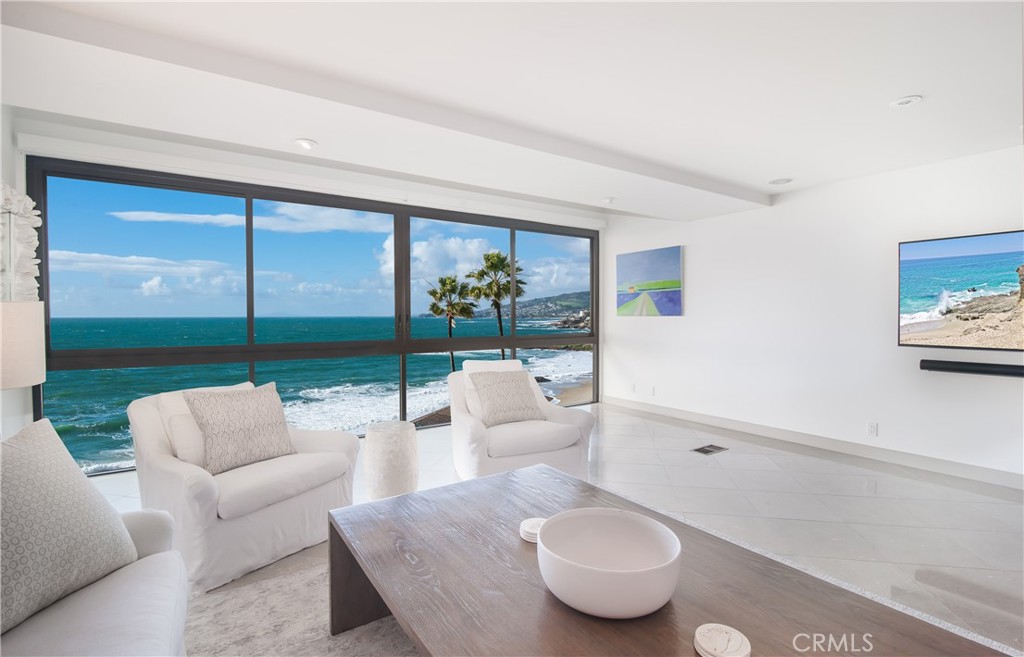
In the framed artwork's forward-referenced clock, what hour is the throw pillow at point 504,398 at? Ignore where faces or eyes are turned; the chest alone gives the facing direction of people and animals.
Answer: The throw pillow is roughly at 11 o'clock from the framed artwork.

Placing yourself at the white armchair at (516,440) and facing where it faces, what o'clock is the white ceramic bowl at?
The white ceramic bowl is roughly at 1 o'clock from the white armchair.

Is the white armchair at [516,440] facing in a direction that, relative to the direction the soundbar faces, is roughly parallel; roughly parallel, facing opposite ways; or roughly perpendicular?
roughly perpendicular

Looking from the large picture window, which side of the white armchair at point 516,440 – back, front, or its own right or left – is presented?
back

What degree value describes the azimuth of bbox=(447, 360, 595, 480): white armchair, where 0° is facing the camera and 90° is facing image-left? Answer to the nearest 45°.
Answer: approximately 315°

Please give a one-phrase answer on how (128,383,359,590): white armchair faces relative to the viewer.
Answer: facing the viewer and to the right of the viewer

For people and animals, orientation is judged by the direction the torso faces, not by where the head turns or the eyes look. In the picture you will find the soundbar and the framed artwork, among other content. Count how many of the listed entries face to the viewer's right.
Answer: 0

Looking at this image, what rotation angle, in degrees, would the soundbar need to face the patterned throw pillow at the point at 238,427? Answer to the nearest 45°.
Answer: approximately 45° to its right

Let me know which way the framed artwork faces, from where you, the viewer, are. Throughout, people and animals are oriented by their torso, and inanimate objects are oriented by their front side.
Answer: facing the viewer and to the left of the viewer

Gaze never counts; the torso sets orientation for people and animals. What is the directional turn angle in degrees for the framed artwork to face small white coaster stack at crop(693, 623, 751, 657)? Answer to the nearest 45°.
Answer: approximately 45° to its left

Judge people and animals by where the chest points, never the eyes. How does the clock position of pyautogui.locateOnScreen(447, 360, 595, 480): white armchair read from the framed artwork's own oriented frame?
The white armchair is roughly at 11 o'clock from the framed artwork.

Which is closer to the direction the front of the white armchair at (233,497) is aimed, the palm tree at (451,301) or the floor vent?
the floor vent
